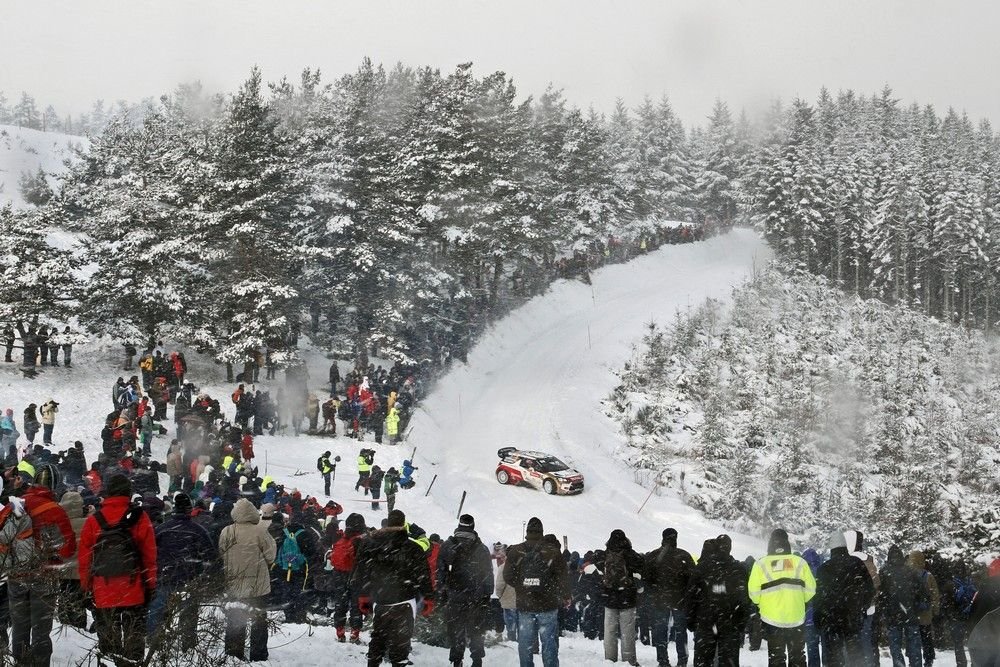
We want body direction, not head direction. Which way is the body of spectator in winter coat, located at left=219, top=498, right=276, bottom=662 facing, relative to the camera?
away from the camera

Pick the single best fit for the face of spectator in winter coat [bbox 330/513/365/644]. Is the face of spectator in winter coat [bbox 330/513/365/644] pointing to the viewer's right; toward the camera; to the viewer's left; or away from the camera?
away from the camera

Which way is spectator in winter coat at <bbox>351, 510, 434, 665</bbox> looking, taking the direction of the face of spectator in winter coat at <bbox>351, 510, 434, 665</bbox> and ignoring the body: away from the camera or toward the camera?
away from the camera

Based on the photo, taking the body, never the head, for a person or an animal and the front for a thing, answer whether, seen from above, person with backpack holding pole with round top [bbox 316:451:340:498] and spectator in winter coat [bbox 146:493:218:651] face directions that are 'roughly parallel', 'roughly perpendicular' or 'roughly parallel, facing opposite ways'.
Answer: roughly perpendicular

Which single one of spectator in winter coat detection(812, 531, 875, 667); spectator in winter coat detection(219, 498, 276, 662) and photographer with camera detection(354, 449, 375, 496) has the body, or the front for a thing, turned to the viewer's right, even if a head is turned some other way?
the photographer with camera

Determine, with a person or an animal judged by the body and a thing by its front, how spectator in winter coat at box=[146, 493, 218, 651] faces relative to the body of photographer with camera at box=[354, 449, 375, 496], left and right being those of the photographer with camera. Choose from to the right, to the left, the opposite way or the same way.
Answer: to the left

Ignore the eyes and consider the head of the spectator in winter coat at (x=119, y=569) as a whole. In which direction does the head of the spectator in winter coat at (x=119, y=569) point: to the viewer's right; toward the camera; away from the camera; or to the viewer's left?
away from the camera

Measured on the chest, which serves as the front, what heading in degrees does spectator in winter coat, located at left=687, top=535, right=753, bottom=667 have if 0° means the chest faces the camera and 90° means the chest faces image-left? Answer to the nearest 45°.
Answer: approximately 180°

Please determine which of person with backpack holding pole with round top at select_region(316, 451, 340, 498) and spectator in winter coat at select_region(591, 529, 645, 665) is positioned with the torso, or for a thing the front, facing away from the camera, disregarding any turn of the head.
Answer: the spectator in winter coat

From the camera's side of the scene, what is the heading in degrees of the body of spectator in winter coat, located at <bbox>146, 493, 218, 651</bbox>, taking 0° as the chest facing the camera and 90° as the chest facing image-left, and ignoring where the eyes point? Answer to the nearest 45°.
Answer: approximately 180°

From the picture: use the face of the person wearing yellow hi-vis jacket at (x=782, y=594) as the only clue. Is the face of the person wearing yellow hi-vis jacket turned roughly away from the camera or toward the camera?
away from the camera

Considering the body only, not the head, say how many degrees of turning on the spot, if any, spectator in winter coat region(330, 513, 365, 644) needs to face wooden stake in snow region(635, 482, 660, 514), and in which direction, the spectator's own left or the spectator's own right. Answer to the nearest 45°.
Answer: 0° — they already face it
